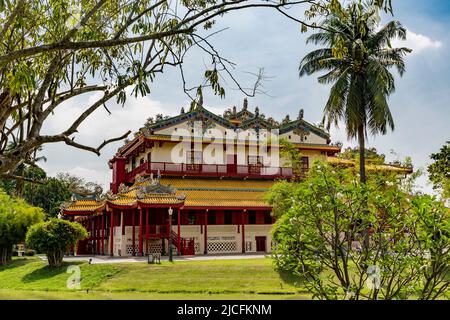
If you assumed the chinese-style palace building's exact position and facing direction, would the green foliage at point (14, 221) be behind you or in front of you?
in front

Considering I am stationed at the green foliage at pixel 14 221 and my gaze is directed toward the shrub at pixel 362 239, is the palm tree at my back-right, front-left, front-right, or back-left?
front-left

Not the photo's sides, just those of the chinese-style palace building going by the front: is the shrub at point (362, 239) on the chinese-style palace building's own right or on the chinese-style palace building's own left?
on the chinese-style palace building's own left
